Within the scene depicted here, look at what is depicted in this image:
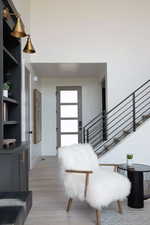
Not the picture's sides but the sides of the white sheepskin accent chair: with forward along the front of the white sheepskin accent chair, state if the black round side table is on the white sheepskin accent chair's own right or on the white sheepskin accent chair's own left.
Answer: on the white sheepskin accent chair's own left

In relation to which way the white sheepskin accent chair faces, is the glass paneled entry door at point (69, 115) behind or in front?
behind
